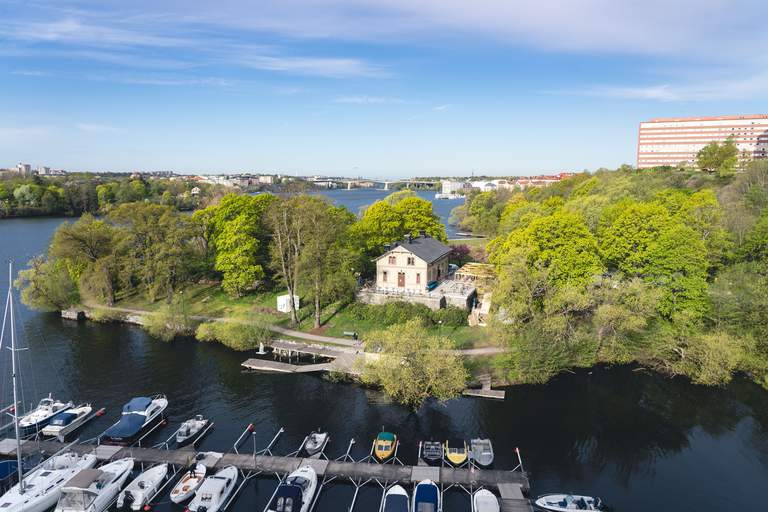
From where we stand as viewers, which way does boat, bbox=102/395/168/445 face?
facing away from the viewer and to the right of the viewer

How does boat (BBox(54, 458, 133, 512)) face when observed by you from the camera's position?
facing away from the viewer and to the right of the viewer

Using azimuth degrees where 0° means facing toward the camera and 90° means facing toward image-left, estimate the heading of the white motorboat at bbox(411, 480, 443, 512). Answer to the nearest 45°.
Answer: approximately 180°

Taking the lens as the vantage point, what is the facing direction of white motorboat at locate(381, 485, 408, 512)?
facing away from the viewer

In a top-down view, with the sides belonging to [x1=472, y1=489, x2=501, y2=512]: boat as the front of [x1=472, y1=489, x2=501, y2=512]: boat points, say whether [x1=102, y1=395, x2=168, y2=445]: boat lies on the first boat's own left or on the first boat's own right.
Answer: on the first boat's own left

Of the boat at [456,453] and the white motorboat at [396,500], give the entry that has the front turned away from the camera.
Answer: the white motorboat

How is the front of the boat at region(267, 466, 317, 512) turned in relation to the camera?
facing away from the viewer and to the right of the viewer

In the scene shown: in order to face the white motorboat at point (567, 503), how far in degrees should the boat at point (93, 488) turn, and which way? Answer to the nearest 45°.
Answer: approximately 90° to its right
